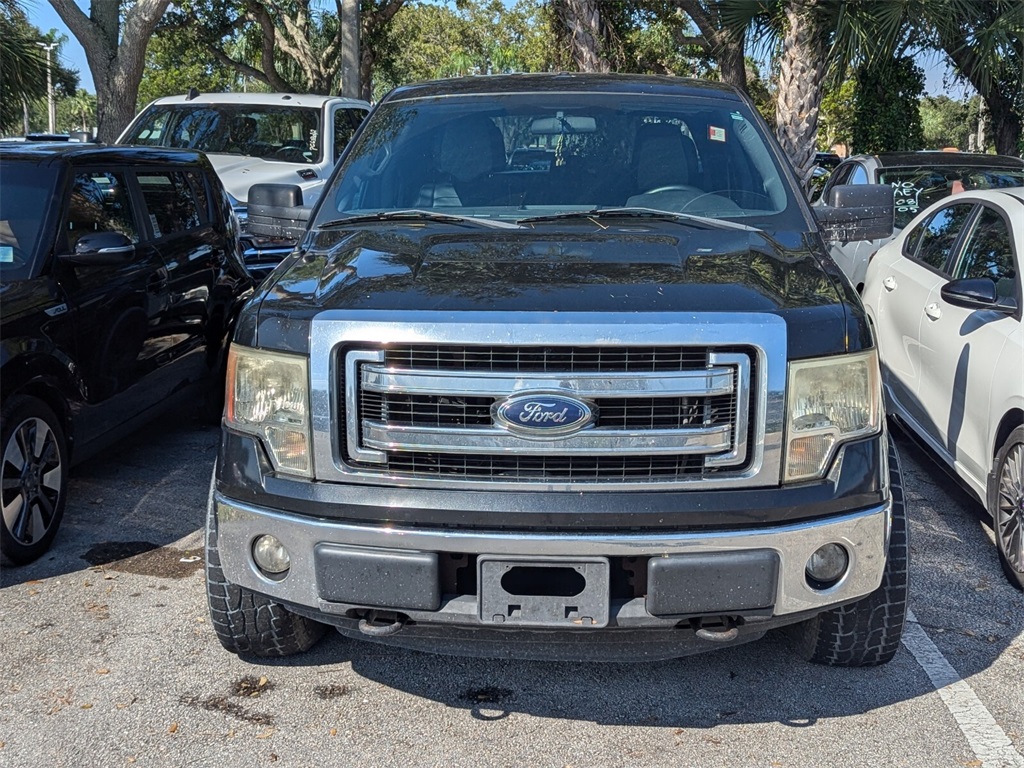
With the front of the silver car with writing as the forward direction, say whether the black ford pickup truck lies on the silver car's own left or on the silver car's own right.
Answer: on the silver car's own right

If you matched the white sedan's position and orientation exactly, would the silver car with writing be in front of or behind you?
behind

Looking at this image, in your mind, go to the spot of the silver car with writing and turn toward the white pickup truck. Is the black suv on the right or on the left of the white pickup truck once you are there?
left

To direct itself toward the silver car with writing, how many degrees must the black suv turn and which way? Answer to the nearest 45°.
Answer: approximately 135° to its left

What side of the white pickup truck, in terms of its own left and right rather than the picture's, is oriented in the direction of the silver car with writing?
left

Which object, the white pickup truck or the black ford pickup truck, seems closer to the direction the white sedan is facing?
the black ford pickup truck

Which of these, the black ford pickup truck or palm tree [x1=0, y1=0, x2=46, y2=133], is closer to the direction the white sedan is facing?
the black ford pickup truck
